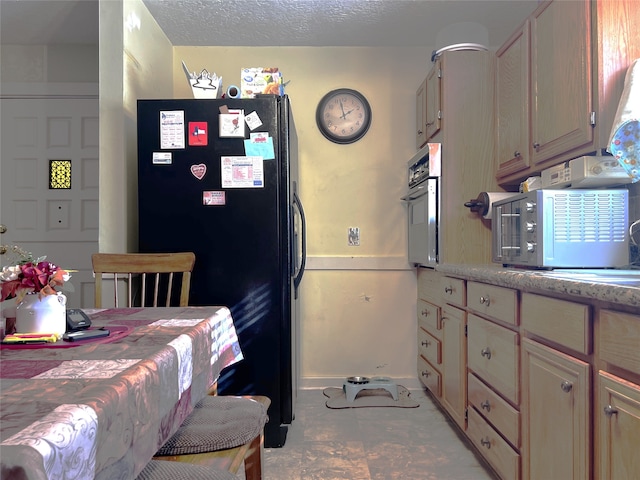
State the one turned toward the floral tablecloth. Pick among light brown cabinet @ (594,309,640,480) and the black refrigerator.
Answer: the light brown cabinet

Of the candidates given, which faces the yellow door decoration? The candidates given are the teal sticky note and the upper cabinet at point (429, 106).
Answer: the upper cabinet

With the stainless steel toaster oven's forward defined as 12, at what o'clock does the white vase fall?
The white vase is roughly at 12 o'clock from the stainless steel toaster oven.

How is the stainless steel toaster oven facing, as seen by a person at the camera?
facing the viewer and to the left of the viewer

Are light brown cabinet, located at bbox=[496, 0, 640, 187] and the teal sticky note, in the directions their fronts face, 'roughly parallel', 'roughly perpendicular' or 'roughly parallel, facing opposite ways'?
roughly perpendicular

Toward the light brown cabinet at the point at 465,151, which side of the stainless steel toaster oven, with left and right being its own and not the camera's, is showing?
right

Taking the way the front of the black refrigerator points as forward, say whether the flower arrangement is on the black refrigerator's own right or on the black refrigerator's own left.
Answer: on the black refrigerator's own right

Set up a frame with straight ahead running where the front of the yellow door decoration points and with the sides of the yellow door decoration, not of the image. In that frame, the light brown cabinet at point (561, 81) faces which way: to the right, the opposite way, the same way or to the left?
to the right

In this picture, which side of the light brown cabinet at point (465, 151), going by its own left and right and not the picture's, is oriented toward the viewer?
left

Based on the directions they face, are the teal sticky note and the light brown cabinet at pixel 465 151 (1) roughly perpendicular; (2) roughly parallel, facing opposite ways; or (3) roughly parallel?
roughly perpendicular

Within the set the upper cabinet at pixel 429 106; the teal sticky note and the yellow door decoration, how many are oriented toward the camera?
2

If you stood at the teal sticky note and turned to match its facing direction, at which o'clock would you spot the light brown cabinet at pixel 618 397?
The light brown cabinet is roughly at 11 o'clock from the teal sticky note.

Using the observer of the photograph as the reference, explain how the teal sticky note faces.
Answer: facing the viewer
